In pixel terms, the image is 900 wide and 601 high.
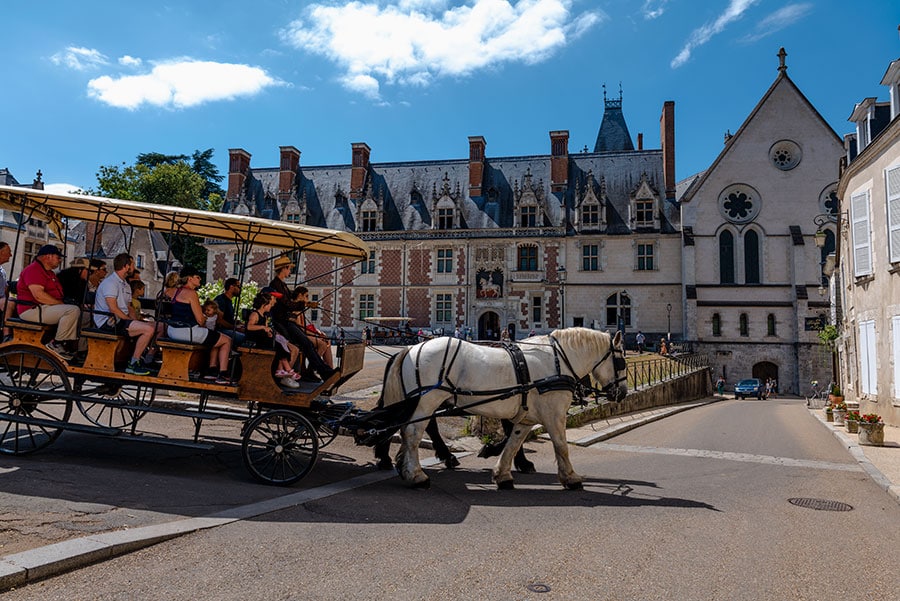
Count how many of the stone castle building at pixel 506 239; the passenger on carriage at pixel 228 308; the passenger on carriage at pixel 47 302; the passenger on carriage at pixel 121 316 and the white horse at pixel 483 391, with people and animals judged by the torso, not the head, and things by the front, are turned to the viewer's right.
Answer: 4

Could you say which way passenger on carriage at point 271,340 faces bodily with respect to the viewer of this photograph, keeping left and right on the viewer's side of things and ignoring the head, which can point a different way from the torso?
facing to the right of the viewer

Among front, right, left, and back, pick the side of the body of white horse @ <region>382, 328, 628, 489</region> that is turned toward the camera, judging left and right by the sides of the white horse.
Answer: right

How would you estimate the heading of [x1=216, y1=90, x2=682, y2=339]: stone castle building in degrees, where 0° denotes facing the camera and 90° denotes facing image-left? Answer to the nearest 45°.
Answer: approximately 0°

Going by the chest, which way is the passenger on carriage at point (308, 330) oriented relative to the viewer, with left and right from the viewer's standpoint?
facing to the right of the viewer

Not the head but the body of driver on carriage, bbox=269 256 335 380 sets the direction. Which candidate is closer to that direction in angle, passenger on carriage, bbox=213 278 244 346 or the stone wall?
the stone wall

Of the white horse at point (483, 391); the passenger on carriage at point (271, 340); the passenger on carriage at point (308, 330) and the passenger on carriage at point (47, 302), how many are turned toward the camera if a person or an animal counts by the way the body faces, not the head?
0

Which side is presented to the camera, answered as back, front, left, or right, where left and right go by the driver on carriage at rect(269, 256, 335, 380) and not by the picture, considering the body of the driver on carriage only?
right

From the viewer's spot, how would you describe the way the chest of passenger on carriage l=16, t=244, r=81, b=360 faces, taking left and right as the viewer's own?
facing to the right of the viewer

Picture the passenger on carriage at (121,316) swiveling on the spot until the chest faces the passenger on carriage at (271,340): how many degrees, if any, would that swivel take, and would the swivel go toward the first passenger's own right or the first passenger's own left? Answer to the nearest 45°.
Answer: approximately 45° to the first passenger's own right

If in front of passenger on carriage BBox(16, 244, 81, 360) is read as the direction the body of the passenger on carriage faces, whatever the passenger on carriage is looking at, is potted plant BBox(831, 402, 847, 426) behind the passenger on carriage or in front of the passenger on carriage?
in front

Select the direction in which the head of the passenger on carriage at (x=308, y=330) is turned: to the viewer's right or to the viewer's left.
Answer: to the viewer's right

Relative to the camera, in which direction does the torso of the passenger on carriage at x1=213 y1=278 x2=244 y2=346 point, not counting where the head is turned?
to the viewer's right

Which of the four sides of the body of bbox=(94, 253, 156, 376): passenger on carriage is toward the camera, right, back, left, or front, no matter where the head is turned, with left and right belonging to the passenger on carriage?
right

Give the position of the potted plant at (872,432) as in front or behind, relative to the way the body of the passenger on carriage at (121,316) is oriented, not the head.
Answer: in front

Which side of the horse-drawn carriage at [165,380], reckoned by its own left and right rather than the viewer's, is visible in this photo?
right

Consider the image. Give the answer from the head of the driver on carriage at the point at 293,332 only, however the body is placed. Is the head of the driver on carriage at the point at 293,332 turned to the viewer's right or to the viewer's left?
to the viewer's right
